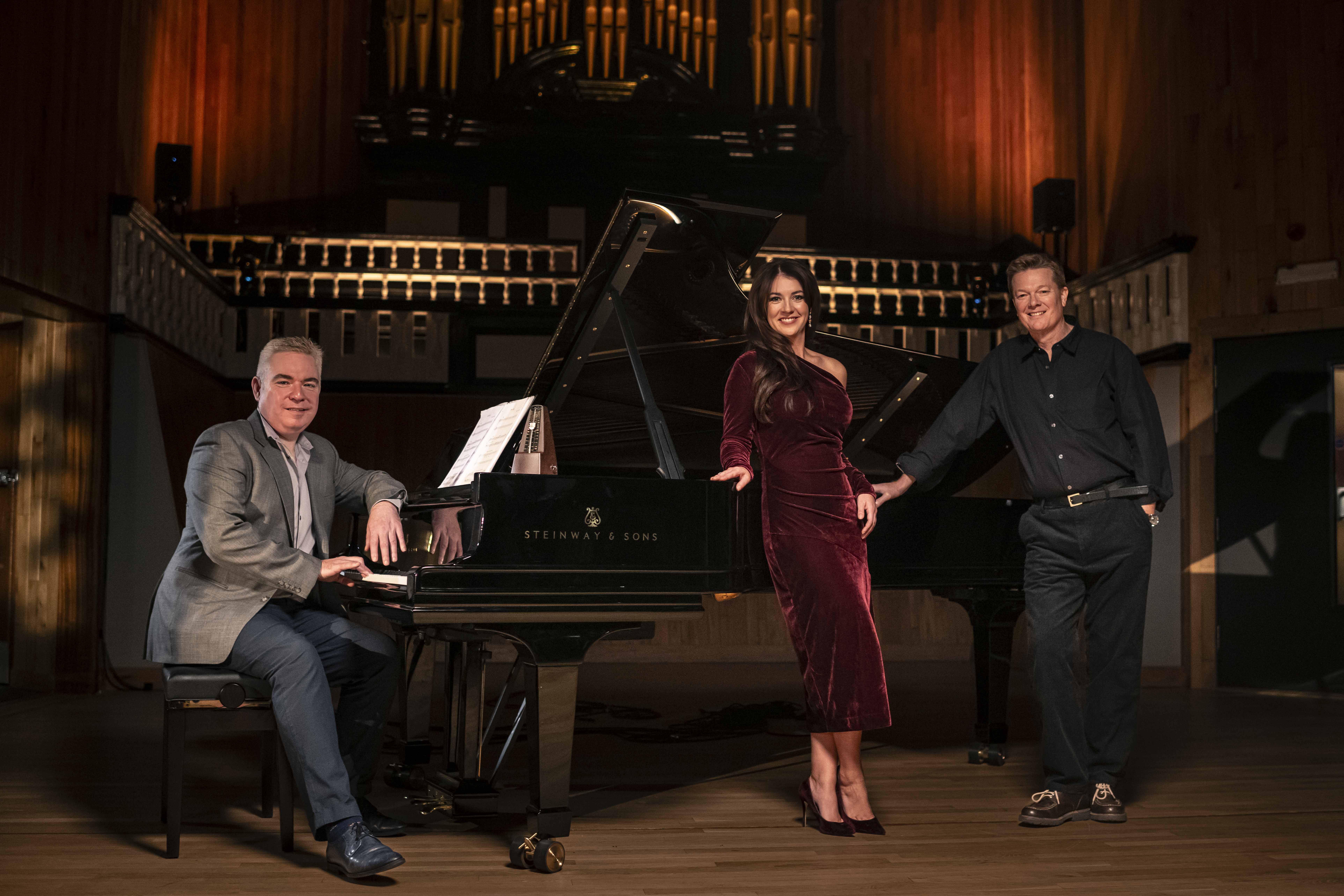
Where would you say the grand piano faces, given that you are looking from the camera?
facing to the left of the viewer

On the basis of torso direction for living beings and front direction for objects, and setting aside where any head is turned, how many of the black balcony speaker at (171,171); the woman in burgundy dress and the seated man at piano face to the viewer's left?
0

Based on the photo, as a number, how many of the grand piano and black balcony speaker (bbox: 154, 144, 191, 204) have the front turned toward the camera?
1

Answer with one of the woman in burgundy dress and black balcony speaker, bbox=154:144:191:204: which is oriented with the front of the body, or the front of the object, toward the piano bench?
the black balcony speaker

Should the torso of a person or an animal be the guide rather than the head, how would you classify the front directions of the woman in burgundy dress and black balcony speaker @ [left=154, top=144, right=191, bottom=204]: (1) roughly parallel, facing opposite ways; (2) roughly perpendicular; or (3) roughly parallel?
roughly parallel

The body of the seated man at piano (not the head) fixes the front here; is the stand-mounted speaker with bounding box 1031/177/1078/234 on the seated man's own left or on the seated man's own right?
on the seated man's own left

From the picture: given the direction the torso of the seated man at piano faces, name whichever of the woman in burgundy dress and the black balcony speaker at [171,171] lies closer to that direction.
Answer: the woman in burgundy dress

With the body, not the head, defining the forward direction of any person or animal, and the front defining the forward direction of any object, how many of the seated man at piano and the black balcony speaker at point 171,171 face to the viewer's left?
0

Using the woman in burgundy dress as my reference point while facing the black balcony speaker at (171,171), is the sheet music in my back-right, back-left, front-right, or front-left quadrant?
front-left

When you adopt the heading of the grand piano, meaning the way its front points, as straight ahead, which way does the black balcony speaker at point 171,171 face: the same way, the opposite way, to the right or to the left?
to the left

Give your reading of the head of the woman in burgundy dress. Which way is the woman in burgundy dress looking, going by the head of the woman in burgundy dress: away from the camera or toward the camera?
toward the camera

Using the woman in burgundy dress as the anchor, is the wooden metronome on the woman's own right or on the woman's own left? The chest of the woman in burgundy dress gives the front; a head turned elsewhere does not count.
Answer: on the woman's own right

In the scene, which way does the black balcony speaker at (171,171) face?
toward the camera

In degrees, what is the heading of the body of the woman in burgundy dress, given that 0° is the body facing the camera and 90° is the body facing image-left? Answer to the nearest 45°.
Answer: approximately 315°
